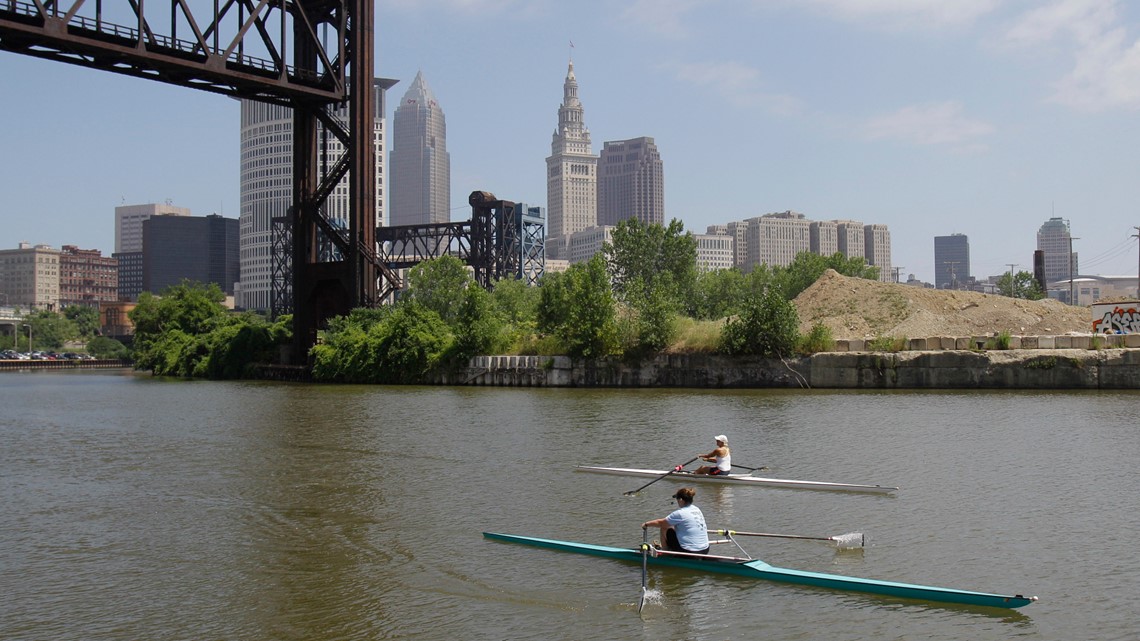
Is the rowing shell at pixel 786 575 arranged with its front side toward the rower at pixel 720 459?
no

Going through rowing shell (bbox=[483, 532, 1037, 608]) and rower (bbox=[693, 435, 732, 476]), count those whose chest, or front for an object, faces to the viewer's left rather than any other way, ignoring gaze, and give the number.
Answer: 1

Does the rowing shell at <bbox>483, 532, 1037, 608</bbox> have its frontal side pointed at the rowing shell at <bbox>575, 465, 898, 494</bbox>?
no

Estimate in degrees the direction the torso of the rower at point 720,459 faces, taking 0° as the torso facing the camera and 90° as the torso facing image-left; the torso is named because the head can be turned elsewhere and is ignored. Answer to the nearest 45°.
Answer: approximately 90°

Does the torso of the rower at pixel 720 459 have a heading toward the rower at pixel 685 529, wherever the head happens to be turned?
no
